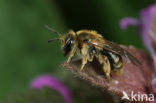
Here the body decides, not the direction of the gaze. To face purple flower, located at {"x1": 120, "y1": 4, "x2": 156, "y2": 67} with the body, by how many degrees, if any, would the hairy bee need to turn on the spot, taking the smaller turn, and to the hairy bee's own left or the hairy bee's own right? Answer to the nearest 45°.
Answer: approximately 135° to the hairy bee's own right

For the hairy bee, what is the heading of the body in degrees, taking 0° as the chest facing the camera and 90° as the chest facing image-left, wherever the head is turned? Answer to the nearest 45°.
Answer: approximately 90°
